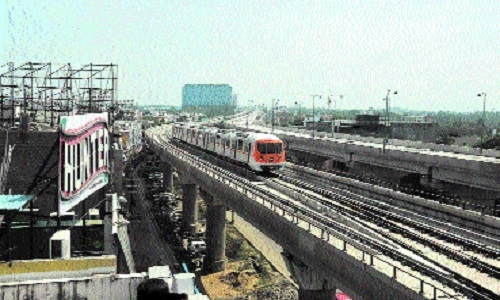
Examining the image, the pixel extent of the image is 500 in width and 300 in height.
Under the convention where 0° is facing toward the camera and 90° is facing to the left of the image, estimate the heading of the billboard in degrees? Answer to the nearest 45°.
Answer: approximately 315°

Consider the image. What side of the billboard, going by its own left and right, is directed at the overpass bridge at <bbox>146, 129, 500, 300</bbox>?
front

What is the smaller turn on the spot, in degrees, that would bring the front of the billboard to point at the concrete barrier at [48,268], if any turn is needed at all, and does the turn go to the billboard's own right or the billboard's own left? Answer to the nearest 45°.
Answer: approximately 45° to the billboard's own right
